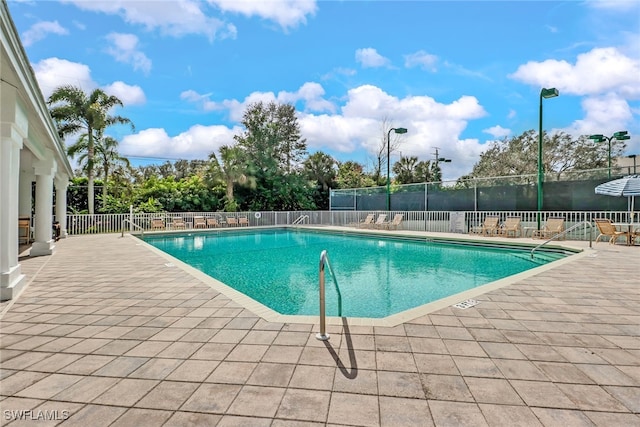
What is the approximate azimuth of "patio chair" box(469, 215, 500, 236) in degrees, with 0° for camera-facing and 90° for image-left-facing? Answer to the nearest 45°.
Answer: approximately 45°

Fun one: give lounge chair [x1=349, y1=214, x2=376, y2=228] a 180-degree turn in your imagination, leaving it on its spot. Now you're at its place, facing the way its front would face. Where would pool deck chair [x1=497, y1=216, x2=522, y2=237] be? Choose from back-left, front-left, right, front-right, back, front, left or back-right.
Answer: front-right

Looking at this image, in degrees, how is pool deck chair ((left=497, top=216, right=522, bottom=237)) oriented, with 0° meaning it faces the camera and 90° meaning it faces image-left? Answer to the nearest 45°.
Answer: approximately 45°
